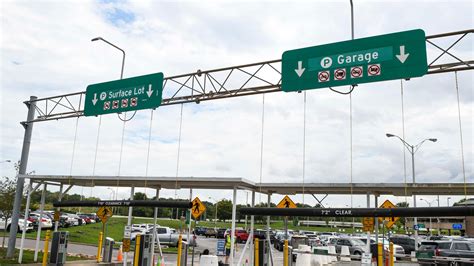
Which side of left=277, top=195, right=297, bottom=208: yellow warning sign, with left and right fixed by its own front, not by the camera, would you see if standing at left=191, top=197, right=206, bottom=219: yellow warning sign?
right

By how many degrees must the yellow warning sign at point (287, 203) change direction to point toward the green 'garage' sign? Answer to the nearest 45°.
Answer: approximately 45° to its left

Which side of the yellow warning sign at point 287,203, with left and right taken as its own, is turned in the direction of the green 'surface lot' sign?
right

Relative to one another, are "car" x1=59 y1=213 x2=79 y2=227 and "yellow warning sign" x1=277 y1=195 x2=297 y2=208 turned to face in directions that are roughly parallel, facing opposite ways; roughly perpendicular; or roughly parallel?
roughly perpendicular

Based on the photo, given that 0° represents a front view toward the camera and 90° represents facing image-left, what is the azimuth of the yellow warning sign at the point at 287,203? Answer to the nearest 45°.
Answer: approximately 0°

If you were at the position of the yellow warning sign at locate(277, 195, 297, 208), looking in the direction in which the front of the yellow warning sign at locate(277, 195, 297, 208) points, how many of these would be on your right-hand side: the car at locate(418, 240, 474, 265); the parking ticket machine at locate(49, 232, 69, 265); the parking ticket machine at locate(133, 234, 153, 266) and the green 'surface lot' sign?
3
